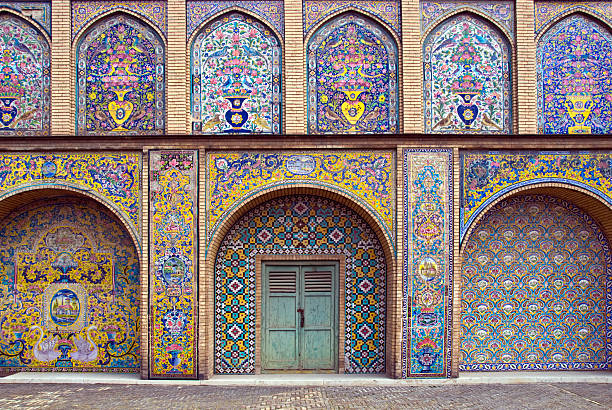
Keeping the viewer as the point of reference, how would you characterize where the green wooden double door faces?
facing the viewer
